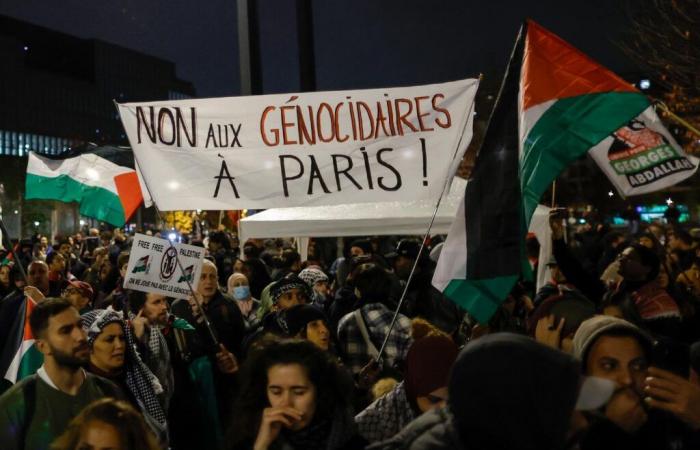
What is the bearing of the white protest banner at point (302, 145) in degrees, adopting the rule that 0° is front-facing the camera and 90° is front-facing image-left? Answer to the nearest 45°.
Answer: approximately 0°

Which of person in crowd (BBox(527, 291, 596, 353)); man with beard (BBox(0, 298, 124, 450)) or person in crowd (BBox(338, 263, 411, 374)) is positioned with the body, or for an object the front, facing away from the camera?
person in crowd (BBox(338, 263, 411, 374))

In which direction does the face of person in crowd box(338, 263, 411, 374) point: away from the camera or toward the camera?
away from the camera

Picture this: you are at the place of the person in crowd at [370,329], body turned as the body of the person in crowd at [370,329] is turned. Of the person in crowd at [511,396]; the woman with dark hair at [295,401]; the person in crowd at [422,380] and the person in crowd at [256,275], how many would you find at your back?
3
